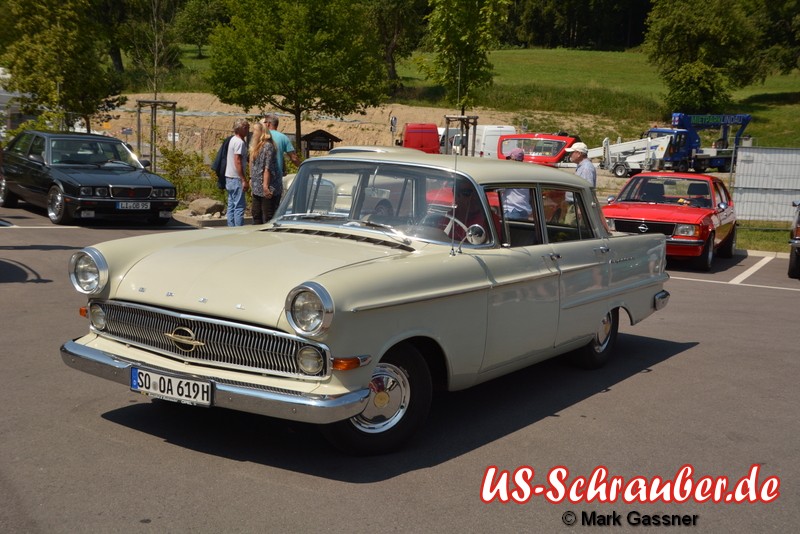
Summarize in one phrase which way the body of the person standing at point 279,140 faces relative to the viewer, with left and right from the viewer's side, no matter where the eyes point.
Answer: facing to the left of the viewer

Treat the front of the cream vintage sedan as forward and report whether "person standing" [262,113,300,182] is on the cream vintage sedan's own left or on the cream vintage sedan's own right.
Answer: on the cream vintage sedan's own right

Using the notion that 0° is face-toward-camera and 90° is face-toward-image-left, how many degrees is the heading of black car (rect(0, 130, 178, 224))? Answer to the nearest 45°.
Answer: approximately 315°

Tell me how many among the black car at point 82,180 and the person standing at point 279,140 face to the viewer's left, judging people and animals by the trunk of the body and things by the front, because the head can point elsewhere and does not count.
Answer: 1

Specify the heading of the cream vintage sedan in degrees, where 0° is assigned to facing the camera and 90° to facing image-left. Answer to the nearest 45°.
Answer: approximately 45°

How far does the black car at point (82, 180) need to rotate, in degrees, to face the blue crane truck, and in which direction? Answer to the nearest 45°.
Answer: approximately 90° to its left

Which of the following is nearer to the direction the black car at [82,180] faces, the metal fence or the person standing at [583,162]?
the person standing

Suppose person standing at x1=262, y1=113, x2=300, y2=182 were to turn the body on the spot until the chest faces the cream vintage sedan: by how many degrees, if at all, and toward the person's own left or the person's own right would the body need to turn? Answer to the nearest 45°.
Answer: approximately 90° to the person's own left

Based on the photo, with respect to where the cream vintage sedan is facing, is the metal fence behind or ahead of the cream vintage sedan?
behind

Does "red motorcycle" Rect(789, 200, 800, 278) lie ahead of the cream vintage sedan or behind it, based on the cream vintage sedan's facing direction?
behind
